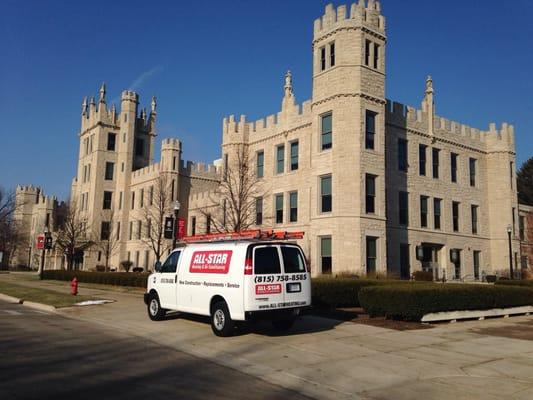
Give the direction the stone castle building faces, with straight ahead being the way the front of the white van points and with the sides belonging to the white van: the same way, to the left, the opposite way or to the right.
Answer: to the left

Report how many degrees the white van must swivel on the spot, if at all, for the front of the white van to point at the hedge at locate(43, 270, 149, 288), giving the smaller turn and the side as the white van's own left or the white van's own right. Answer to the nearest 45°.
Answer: approximately 45° to the white van's own right

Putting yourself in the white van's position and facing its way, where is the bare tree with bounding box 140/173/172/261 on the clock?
The bare tree is roughly at 1 o'clock from the white van.

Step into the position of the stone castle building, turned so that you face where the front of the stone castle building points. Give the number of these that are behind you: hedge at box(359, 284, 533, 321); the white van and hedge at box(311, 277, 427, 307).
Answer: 0

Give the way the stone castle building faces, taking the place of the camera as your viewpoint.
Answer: facing the viewer and to the left of the viewer

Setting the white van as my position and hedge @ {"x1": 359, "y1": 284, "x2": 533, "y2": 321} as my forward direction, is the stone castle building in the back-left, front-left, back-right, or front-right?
front-left

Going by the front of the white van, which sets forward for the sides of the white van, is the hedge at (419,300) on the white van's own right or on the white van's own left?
on the white van's own right

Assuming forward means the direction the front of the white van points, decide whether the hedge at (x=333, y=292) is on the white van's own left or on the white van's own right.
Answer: on the white van's own right

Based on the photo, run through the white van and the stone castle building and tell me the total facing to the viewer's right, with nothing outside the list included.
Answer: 0

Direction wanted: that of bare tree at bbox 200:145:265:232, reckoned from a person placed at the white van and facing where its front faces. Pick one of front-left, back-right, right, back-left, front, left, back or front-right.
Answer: front-right

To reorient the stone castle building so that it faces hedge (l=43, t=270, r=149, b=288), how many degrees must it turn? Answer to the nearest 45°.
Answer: approximately 45° to its right

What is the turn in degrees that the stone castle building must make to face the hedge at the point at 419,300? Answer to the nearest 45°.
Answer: approximately 45° to its left

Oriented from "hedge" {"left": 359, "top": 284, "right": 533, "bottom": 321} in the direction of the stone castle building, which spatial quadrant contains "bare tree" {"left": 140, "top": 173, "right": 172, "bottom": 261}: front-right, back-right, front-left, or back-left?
front-left

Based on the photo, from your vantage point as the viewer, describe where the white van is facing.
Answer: facing away from the viewer and to the left of the viewer

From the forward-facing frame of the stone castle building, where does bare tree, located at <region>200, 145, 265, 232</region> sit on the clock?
The bare tree is roughly at 12 o'clock from the stone castle building.

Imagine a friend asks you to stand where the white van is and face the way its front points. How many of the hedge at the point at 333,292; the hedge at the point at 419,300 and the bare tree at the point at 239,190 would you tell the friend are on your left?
0
